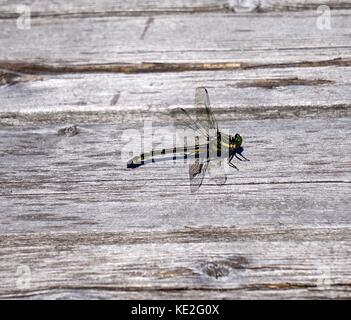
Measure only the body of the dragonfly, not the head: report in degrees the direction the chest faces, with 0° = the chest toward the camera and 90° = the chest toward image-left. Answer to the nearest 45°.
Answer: approximately 270°
